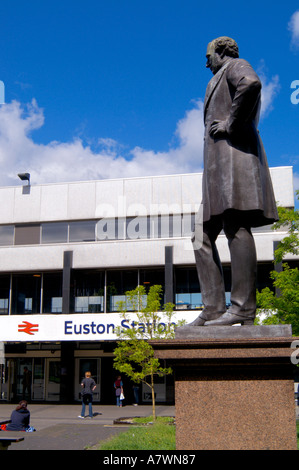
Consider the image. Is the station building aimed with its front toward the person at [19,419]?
yes

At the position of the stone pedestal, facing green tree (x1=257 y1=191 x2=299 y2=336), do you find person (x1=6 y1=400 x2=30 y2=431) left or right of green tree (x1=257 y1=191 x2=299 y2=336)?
left

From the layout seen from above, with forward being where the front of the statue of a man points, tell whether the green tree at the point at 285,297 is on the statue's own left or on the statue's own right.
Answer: on the statue's own right

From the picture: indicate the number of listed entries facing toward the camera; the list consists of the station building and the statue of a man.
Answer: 1

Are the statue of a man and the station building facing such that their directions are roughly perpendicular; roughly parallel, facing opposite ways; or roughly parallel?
roughly perpendicular

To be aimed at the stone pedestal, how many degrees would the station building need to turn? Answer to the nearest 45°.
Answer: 0° — it already faces it

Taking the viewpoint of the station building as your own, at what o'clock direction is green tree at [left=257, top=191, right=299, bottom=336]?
The green tree is roughly at 11 o'clock from the station building.

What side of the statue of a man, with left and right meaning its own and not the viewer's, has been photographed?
left

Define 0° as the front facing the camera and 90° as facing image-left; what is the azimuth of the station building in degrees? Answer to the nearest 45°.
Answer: approximately 0°

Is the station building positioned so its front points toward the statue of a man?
yes
